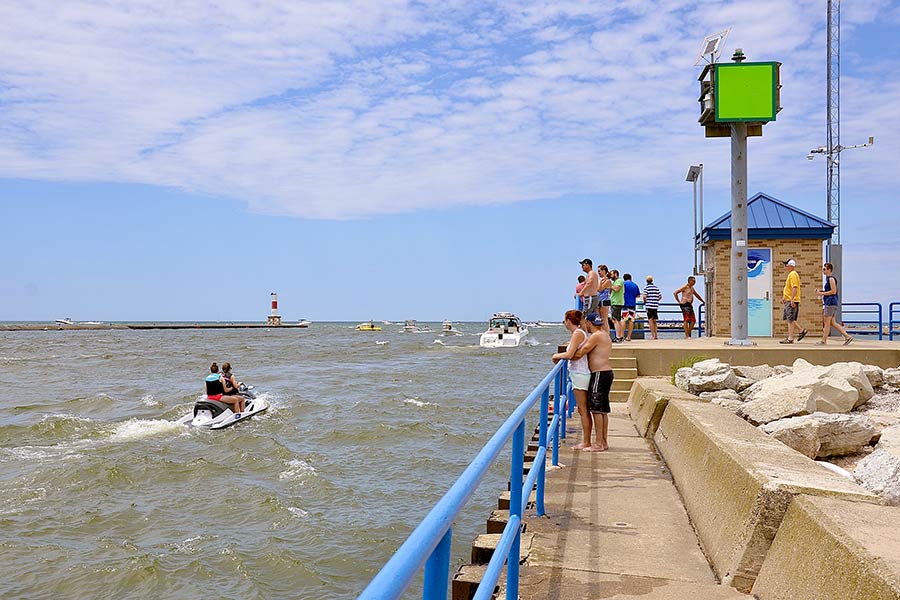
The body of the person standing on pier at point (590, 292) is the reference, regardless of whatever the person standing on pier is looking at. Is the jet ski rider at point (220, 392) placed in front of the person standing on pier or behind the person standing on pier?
in front

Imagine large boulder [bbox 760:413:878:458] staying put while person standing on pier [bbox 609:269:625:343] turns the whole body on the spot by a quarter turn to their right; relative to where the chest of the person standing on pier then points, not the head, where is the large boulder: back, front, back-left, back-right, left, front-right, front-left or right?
back

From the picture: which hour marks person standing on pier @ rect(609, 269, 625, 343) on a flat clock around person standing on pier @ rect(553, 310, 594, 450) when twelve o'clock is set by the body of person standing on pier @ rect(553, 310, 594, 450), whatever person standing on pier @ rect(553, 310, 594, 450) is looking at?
person standing on pier @ rect(609, 269, 625, 343) is roughly at 3 o'clock from person standing on pier @ rect(553, 310, 594, 450).

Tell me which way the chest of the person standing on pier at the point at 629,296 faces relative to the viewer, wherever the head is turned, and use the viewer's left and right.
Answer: facing away from the viewer and to the left of the viewer

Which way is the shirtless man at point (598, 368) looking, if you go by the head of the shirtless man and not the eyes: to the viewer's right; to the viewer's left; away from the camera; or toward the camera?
to the viewer's left

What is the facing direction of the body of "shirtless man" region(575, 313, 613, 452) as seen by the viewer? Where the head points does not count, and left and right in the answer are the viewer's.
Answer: facing away from the viewer and to the left of the viewer

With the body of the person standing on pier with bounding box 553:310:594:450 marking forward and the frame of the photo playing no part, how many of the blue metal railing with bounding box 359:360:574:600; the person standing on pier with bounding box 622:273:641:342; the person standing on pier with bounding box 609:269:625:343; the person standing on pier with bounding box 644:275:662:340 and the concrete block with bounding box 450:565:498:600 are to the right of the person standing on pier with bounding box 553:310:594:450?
3

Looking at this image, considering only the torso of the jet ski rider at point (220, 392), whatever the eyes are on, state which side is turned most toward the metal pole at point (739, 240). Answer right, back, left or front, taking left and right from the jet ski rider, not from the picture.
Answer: right

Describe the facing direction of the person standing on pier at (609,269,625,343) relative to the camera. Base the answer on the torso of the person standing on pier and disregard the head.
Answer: to the viewer's left

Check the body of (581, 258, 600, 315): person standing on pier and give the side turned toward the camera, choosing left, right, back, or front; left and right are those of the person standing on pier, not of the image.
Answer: left

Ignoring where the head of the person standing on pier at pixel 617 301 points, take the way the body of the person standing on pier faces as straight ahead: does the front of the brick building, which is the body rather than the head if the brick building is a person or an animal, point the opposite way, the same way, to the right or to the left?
to the left
